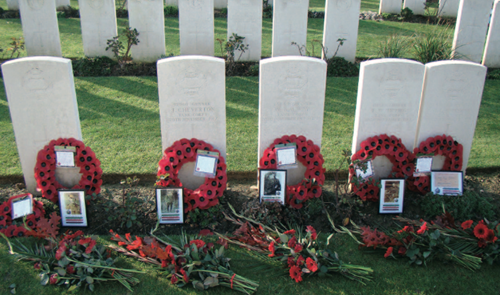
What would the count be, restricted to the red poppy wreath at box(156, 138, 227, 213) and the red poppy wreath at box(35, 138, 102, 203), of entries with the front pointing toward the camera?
2

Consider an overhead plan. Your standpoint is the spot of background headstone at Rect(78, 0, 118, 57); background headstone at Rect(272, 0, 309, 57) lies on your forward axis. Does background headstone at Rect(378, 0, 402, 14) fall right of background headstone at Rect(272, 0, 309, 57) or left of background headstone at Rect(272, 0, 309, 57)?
left

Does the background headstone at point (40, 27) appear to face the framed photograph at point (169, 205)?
yes

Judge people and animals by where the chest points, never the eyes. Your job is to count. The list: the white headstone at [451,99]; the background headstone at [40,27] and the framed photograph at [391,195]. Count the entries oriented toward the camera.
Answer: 3

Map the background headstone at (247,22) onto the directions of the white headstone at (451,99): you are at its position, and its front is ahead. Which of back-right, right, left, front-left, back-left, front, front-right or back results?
back-right

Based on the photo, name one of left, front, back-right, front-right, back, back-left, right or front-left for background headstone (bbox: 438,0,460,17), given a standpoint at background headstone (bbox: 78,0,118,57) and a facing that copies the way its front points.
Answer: left

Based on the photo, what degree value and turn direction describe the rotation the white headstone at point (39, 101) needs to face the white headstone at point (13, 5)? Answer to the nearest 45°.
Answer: approximately 180°

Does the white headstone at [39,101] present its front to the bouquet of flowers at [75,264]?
yes

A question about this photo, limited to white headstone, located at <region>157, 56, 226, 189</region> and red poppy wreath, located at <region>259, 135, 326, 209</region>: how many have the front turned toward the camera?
2

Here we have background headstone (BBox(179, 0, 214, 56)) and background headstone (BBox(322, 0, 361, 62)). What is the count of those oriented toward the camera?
2

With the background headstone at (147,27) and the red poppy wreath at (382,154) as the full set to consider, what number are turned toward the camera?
2

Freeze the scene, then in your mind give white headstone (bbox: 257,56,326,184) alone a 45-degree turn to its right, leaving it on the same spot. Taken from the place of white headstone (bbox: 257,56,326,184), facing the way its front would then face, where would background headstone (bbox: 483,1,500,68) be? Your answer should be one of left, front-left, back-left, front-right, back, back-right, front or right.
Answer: back

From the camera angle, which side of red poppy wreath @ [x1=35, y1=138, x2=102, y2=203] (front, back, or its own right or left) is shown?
front

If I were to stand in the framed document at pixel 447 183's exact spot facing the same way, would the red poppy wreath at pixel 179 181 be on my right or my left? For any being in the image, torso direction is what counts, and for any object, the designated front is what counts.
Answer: on my right

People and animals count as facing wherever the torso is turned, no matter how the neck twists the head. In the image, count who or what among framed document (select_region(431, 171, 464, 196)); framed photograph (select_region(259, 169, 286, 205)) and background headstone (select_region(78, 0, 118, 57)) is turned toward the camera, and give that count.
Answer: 3
